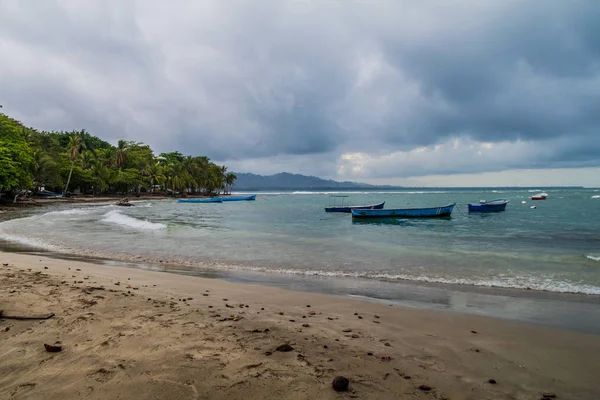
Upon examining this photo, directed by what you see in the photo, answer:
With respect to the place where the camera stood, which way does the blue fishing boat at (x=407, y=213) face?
facing to the right of the viewer

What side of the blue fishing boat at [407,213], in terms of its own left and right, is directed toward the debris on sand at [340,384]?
right

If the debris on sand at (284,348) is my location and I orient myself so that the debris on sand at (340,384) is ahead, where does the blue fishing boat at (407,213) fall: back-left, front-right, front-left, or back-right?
back-left

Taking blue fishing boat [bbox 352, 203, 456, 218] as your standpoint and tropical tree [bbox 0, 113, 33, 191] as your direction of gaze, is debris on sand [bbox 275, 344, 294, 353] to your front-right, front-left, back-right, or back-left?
back-left

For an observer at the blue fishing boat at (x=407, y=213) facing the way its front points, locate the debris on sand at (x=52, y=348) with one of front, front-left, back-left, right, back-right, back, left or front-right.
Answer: right

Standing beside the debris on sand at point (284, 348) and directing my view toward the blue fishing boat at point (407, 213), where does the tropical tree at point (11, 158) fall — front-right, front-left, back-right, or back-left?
front-left

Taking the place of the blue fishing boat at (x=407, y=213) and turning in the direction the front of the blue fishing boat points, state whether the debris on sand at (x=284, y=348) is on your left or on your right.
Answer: on your right

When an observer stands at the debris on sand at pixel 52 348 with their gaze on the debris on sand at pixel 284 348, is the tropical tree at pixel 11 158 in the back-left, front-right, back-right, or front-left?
back-left

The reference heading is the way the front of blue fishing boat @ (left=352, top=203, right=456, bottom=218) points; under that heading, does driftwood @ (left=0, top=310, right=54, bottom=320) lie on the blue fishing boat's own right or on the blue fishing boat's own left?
on the blue fishing boat's own right

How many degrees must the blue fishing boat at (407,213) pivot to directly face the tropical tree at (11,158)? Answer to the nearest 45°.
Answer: approximately 180°

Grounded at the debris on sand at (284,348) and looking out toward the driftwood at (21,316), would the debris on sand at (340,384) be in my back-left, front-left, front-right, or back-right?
back-left
